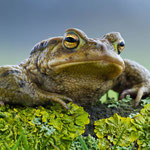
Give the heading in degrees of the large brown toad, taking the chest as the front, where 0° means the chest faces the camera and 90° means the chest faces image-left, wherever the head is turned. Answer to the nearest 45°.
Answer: approximately 315°
